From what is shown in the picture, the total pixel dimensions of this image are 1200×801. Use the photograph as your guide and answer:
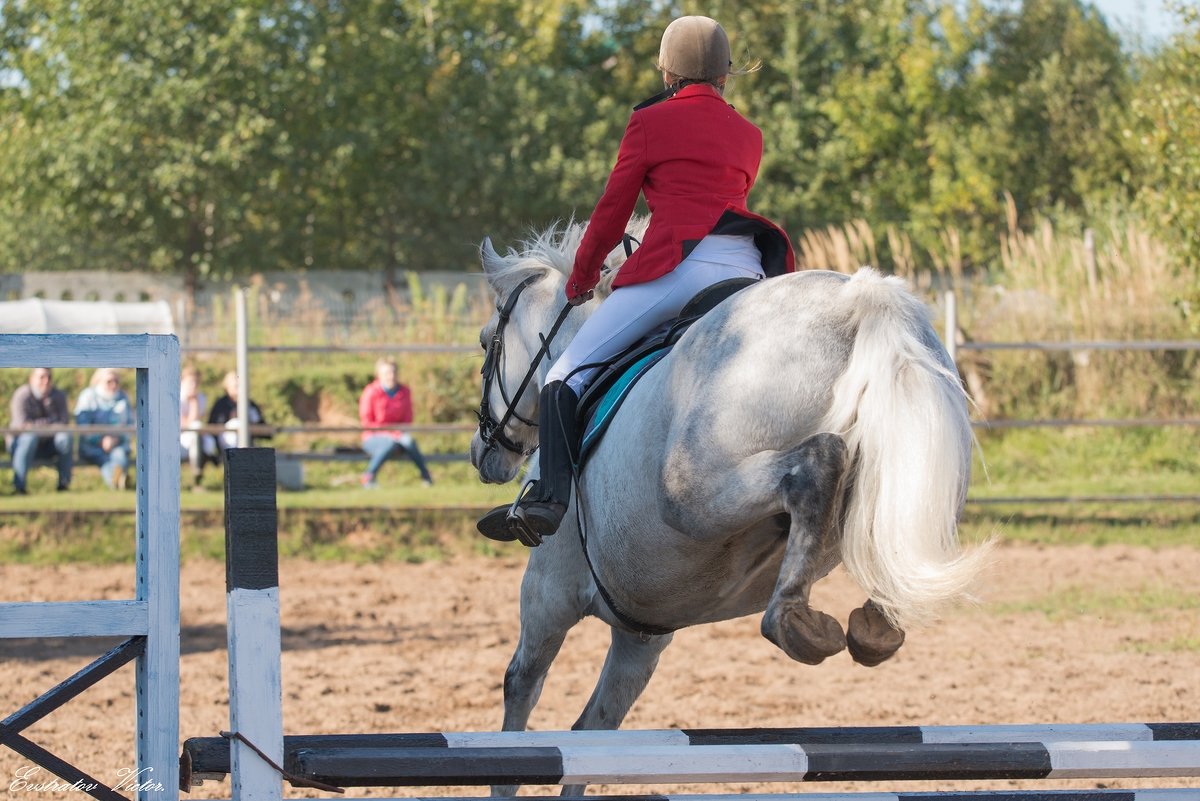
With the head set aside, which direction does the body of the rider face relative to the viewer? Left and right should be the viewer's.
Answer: facing away from the viewer and to the left of the viewer

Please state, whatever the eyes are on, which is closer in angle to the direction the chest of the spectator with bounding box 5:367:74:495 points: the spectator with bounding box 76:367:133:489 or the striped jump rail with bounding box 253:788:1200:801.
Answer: the striped jump rail

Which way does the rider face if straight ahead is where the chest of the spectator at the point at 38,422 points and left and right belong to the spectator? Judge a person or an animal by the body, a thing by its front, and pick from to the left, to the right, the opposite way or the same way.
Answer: the opposite way

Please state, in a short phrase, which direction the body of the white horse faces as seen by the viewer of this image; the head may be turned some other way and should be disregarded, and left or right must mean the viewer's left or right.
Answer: facing away from the viewer and to the left of the viewer

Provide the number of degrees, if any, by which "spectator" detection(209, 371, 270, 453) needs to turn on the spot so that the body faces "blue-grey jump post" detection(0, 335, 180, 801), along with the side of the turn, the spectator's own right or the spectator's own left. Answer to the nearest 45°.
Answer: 0° — they already face it

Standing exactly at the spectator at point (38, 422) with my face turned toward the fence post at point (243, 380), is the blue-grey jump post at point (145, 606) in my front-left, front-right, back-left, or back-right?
front-right

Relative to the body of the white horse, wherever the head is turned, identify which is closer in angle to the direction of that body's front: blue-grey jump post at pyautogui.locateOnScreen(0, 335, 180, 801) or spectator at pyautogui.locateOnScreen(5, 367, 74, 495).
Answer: the spectator

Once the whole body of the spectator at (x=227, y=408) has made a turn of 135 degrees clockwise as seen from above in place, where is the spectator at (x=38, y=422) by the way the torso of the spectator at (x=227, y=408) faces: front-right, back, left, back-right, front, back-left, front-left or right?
front-left

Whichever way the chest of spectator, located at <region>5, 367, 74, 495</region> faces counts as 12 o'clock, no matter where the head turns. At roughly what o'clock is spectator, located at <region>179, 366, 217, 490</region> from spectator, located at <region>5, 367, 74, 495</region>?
spectator, located at <region>179, 366, 217, 490</region> is roughly at 9 o'clock from spectator, located at <region>5, 367, 74, 495</region>.

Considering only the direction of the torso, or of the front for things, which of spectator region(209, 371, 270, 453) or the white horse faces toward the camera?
the spectator

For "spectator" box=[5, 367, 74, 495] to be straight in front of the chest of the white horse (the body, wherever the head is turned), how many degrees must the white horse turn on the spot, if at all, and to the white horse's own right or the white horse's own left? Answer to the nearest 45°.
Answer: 0° — it already faces them

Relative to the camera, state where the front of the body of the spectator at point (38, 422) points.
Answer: toward the camera

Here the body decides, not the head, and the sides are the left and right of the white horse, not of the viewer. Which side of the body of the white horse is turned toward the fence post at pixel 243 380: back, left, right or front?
front

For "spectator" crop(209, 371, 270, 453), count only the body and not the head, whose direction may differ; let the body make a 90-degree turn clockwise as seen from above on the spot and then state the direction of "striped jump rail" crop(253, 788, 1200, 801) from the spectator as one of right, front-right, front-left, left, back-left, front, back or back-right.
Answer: left

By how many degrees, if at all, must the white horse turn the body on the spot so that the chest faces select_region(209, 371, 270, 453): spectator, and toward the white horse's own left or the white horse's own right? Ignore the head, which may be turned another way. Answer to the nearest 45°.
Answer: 0° — it already faces them

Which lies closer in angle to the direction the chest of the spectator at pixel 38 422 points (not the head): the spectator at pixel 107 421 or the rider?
the rider

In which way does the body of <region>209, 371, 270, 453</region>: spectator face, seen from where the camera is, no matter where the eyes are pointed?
toward the camera
